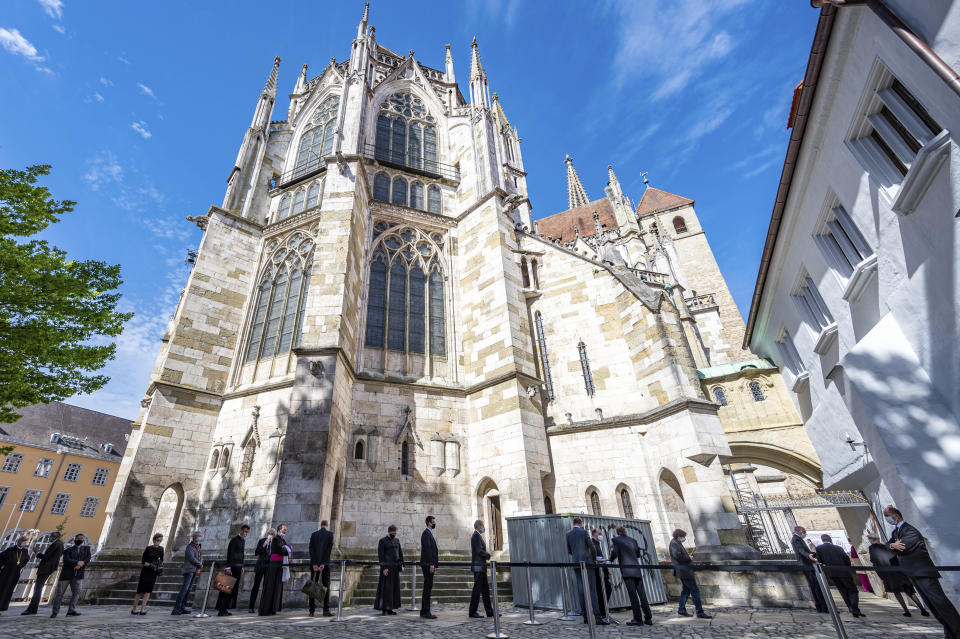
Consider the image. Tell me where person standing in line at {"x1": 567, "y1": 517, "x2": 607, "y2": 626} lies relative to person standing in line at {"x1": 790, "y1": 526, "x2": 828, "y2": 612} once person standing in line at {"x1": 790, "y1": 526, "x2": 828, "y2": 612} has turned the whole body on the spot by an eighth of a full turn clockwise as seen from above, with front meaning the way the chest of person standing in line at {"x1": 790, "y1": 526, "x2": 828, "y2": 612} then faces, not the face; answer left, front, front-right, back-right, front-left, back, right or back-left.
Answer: right

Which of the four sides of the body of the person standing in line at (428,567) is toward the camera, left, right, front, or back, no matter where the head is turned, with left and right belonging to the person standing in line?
right

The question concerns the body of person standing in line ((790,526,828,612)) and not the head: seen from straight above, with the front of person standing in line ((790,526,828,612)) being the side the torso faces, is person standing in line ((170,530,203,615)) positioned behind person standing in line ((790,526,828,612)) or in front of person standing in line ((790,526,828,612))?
behind

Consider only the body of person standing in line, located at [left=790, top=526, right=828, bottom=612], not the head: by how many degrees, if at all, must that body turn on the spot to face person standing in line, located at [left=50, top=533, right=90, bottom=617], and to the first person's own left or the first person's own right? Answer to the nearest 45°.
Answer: approximately 135° to the first person's own right

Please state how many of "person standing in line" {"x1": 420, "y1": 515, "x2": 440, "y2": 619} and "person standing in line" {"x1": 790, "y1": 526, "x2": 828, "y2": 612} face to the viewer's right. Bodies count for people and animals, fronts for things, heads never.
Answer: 2

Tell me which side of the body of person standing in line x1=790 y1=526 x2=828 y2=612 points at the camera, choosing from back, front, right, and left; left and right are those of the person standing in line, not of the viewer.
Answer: right

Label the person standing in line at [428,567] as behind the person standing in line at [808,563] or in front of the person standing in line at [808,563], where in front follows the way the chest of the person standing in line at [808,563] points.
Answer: behind
